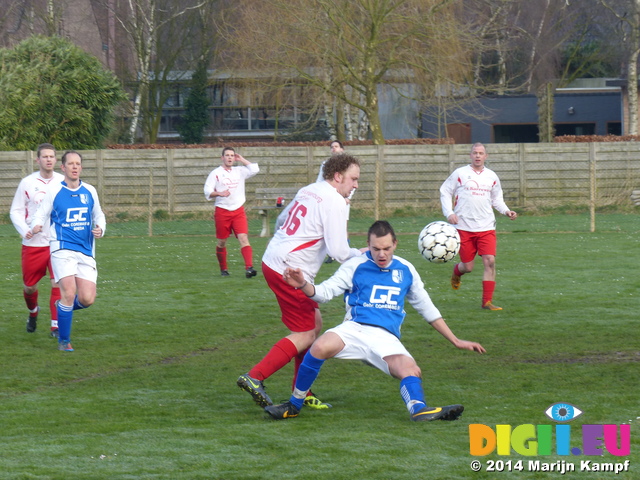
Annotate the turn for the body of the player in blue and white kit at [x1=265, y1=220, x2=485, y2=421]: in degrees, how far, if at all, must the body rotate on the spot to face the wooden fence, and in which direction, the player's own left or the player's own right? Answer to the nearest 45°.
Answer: approximately 180°

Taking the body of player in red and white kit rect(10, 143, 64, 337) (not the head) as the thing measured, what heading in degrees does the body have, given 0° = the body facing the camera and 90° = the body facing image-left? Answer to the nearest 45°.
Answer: approximately 0°

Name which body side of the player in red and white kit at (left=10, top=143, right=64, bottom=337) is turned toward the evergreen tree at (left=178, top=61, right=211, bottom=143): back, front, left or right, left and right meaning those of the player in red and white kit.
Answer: back

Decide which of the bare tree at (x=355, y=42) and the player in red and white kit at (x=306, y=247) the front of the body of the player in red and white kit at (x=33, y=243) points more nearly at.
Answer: the player in red and white kit

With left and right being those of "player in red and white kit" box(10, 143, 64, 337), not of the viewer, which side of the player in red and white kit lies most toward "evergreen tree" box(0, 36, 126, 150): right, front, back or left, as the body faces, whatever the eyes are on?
back

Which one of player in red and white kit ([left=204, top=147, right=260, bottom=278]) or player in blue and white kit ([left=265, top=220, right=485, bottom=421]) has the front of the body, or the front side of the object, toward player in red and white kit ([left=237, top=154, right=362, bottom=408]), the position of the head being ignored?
player in red and white kit ([left=204, top=147, right=260, bottom=278])

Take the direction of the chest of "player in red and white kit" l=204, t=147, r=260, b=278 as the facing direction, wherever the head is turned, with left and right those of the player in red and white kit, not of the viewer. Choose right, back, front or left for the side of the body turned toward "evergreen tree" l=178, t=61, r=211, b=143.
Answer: back

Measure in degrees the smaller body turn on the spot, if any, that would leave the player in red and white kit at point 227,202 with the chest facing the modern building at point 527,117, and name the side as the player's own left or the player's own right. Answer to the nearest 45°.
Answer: approximately 135° to the player's own left

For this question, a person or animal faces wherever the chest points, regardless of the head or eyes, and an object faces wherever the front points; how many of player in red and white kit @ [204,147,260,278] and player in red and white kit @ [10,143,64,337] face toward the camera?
2
